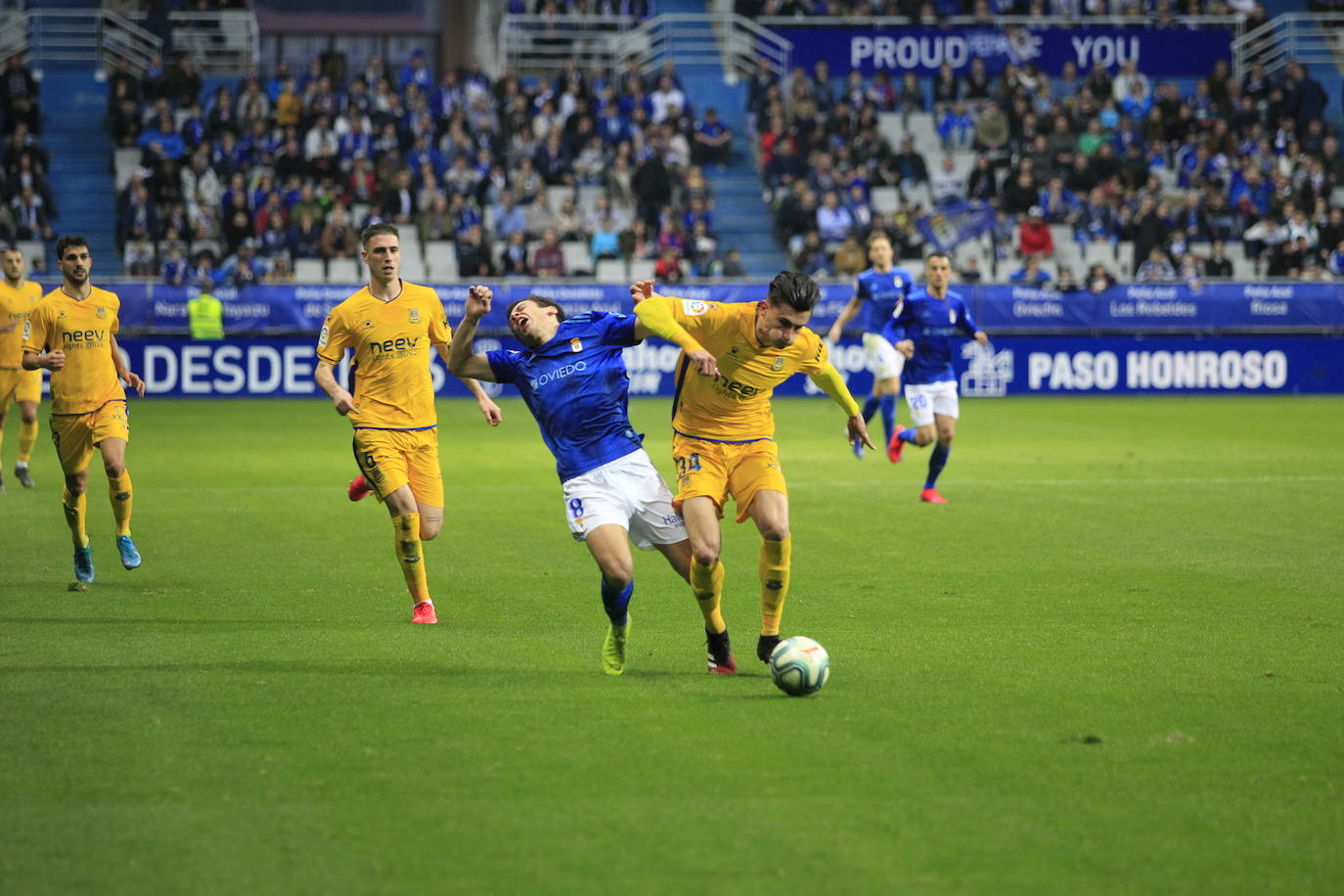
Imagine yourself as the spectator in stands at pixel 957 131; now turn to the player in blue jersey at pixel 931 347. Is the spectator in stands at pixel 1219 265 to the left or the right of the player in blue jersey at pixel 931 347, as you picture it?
left

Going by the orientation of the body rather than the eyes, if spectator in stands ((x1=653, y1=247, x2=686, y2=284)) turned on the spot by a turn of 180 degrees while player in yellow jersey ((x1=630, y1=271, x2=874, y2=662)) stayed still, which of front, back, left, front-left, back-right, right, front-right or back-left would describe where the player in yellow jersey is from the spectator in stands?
back

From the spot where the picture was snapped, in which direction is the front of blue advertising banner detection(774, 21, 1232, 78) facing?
facing the viewer

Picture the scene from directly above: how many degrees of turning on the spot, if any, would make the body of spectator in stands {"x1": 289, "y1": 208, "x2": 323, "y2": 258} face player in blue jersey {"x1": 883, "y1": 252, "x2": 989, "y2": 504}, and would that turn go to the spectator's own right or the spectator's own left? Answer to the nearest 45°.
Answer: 0° — they already face them

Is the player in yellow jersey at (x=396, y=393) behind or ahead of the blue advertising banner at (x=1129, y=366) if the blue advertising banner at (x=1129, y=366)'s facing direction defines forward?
ahead

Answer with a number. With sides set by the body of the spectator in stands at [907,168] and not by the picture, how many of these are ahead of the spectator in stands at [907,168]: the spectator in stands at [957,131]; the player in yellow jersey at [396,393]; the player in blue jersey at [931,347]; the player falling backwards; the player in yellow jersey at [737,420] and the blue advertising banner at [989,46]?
4

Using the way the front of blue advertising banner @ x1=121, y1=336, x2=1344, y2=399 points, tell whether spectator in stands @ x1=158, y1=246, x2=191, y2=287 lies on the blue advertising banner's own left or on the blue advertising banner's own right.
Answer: on the blue advertising banner's own right

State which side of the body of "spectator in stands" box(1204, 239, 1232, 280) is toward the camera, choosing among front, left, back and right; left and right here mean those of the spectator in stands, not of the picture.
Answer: front

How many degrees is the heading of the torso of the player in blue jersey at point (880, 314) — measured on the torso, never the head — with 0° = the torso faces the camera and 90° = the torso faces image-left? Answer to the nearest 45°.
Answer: approximately 0°

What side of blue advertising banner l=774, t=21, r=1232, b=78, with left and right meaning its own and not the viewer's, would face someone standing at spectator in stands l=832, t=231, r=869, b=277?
front

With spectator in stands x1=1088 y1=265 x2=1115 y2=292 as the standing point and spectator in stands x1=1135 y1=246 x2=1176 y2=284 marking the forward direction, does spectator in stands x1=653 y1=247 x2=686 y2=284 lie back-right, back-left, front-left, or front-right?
back-left

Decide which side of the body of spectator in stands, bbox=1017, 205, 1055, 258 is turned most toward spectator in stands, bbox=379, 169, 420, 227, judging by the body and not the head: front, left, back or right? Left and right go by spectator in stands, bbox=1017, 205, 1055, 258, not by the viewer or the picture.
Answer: right

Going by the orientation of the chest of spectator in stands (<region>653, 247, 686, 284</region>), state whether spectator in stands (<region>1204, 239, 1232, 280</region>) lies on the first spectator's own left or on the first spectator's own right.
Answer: on the first spectator's own left

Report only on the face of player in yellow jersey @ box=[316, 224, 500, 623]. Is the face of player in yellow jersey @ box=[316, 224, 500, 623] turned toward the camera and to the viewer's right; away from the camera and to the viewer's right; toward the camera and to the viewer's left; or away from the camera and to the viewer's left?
toward the camera and to the viewer's right
